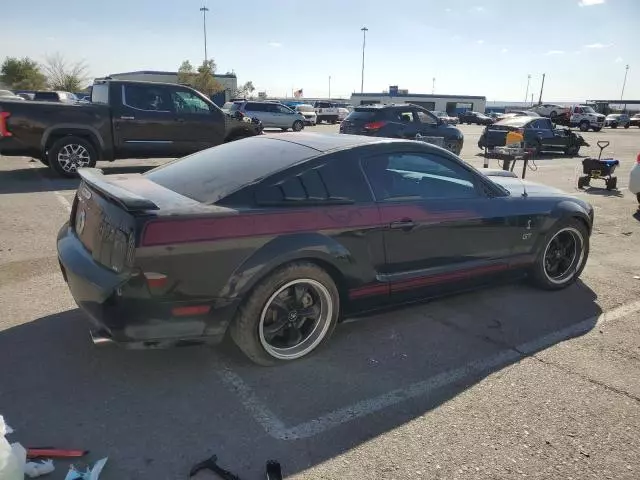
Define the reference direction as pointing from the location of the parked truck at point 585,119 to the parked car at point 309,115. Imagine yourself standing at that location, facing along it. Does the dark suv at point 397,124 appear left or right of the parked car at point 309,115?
left

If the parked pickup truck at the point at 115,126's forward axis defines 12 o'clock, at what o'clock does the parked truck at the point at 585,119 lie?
the parked truck at the point at 585,119 is roughly at 11 o'clock from the parked pickup truck at the point at 115,126.

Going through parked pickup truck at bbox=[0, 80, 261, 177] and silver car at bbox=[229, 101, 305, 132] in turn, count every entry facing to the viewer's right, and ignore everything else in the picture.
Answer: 2

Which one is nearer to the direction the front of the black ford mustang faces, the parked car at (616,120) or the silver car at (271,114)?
the parked car

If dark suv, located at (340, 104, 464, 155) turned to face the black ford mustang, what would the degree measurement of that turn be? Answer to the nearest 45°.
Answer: approximately 135° to its right

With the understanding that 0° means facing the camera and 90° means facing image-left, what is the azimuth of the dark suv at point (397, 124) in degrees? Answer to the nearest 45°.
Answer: approximately 225°

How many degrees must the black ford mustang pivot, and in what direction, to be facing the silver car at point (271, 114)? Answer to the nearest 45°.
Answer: approximately 45° to its left

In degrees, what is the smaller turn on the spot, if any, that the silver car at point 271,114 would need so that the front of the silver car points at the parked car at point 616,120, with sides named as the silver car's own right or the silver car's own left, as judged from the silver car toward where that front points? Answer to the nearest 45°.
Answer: approximately 45° to the silver car's own left

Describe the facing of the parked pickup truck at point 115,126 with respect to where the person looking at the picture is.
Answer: facing to the right of the viewer

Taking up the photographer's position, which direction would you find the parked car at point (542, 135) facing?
facing away from the viewer and to the right of the viewer

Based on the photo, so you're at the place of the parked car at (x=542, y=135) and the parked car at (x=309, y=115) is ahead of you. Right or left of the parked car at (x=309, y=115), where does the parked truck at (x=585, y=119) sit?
right

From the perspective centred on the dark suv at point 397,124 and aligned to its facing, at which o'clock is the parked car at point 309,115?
The parked car is roughly at 10 o'clock from the dark suv.

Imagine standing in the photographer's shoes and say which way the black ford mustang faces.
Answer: facing away from the viewer and to the right of the viewer

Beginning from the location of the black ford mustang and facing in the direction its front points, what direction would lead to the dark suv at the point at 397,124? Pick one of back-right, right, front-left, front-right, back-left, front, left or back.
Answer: front-left

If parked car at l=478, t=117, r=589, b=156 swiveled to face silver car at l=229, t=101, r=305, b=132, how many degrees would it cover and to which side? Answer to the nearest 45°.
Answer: approximately 135° to its left

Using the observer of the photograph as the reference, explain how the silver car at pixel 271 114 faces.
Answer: facing to the right of the viewer
